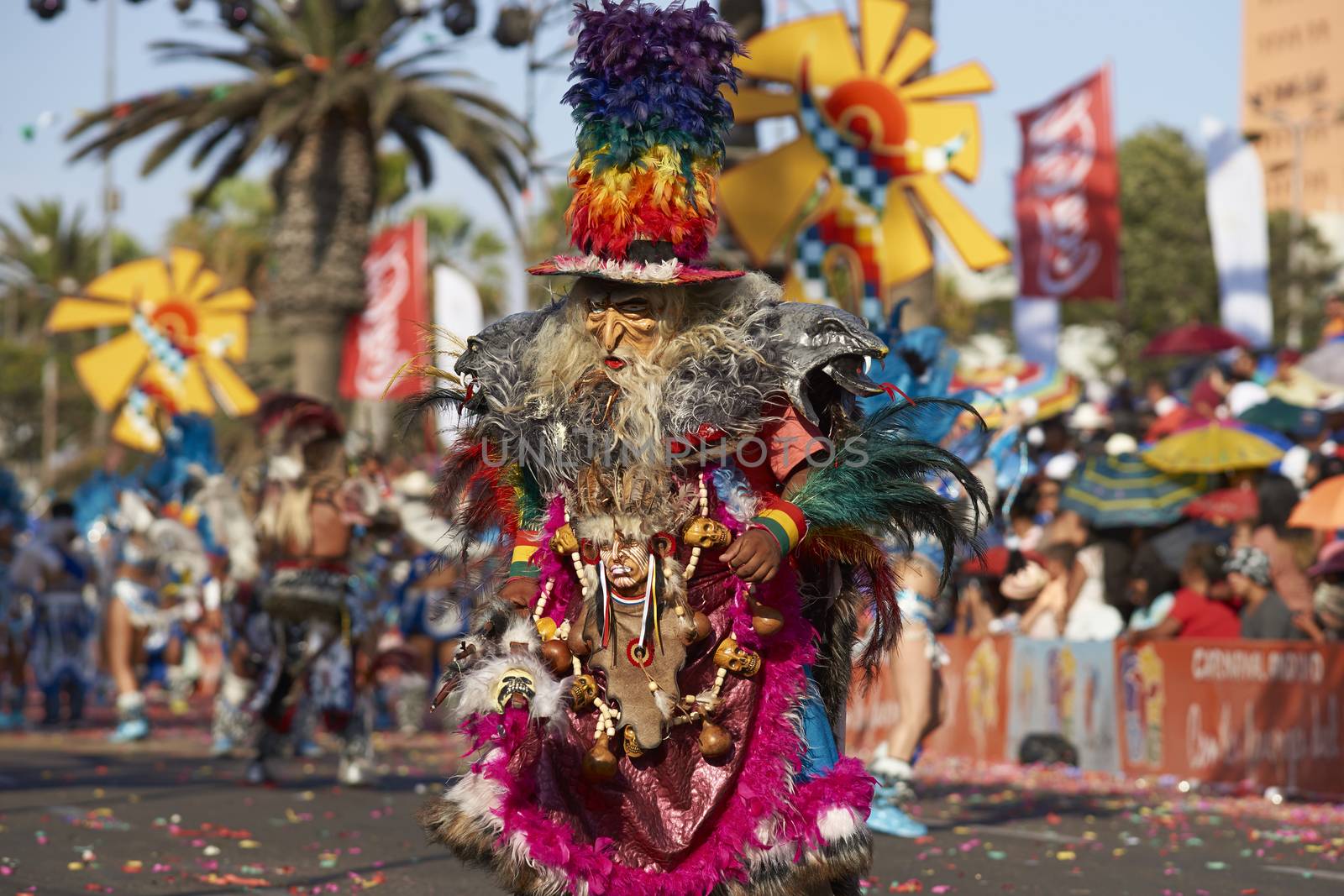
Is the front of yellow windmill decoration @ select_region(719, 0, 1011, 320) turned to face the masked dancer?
yes

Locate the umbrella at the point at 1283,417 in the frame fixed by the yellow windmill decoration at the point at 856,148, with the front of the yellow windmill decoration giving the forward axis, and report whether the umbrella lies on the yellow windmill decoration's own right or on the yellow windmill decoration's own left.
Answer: on the yellow windmill decoration's own left

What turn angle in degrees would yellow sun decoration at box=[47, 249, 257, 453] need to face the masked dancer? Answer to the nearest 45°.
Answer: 0° — it already faces them

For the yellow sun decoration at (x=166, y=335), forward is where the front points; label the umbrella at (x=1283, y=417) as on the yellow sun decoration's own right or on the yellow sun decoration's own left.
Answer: on the yellow sun decoration's own left

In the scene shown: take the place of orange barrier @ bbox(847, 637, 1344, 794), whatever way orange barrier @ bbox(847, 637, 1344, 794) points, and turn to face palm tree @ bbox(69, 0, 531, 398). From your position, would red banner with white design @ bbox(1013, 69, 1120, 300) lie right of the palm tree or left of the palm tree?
right

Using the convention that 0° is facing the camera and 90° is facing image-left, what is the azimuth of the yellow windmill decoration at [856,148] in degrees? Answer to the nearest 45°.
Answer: approximately 0°

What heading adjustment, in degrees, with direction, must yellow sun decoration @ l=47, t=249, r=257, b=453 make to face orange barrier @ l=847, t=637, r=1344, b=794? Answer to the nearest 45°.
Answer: approximately 45° to its left

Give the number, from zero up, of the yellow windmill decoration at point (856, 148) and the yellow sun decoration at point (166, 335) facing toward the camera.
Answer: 2

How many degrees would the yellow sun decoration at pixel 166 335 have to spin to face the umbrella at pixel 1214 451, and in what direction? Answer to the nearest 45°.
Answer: approximately 45° to its left
